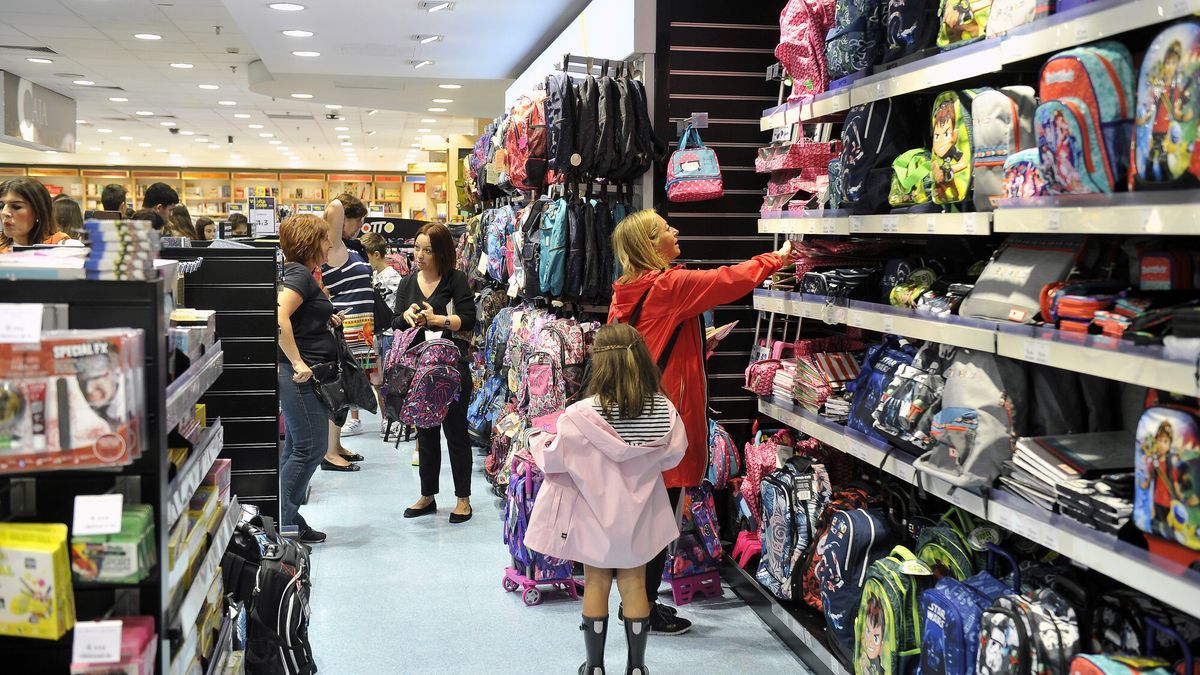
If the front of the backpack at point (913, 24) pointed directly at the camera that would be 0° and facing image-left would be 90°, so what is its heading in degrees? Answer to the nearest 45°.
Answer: approximately 45°

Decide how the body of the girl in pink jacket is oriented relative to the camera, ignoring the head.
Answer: away from the camera

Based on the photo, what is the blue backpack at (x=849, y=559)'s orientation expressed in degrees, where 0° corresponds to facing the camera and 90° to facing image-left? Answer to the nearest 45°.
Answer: approximately 45°

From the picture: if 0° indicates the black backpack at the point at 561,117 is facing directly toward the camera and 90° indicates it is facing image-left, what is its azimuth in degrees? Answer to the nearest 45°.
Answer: approximately 45°

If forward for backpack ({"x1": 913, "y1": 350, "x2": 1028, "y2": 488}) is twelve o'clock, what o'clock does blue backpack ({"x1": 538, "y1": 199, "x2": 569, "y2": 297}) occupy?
The blue backpack is roughly at 3 o'clock from the backpack.

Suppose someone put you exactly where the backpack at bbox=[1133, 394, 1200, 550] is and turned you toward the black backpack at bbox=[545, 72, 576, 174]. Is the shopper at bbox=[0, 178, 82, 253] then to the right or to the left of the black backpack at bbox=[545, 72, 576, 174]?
left

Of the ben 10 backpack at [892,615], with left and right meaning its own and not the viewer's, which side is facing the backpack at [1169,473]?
left

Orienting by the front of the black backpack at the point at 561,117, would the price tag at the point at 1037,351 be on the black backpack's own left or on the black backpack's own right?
on the black backpack's own left
